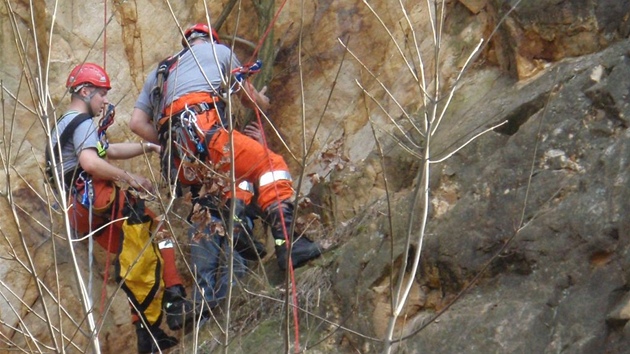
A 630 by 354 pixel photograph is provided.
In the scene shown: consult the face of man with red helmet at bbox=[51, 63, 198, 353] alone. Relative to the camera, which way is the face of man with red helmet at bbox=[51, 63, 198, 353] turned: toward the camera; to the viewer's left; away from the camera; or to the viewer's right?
to the viewer's right

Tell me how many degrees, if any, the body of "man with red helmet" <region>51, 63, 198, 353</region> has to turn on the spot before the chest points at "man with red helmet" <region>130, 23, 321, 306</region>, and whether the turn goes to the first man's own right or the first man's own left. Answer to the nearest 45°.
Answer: approximately 45° to the first man's own right

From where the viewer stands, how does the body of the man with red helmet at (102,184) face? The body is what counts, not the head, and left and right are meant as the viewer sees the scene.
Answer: facing to the right of the viewer
